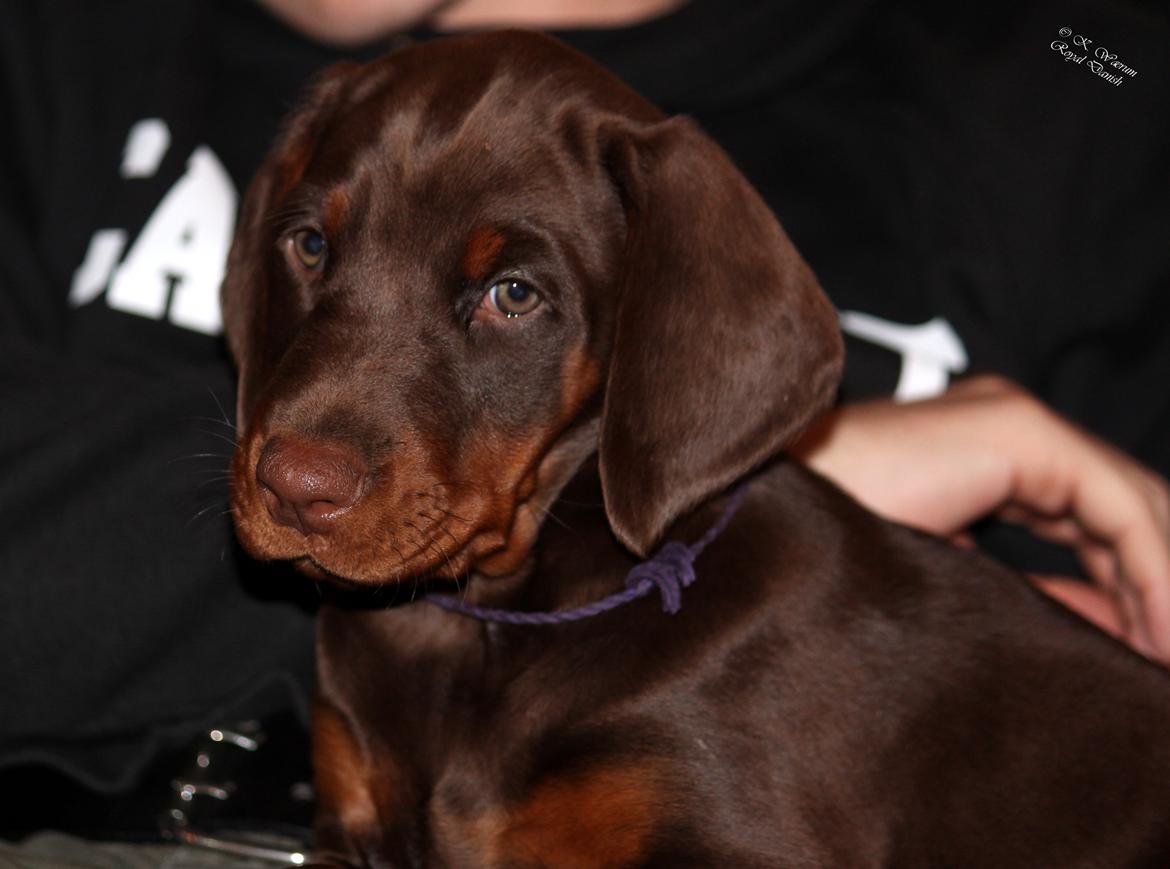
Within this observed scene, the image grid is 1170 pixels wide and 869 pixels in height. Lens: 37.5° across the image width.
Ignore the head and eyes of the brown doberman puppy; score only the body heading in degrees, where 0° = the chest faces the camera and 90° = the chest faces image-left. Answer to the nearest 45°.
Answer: approximately 45°
